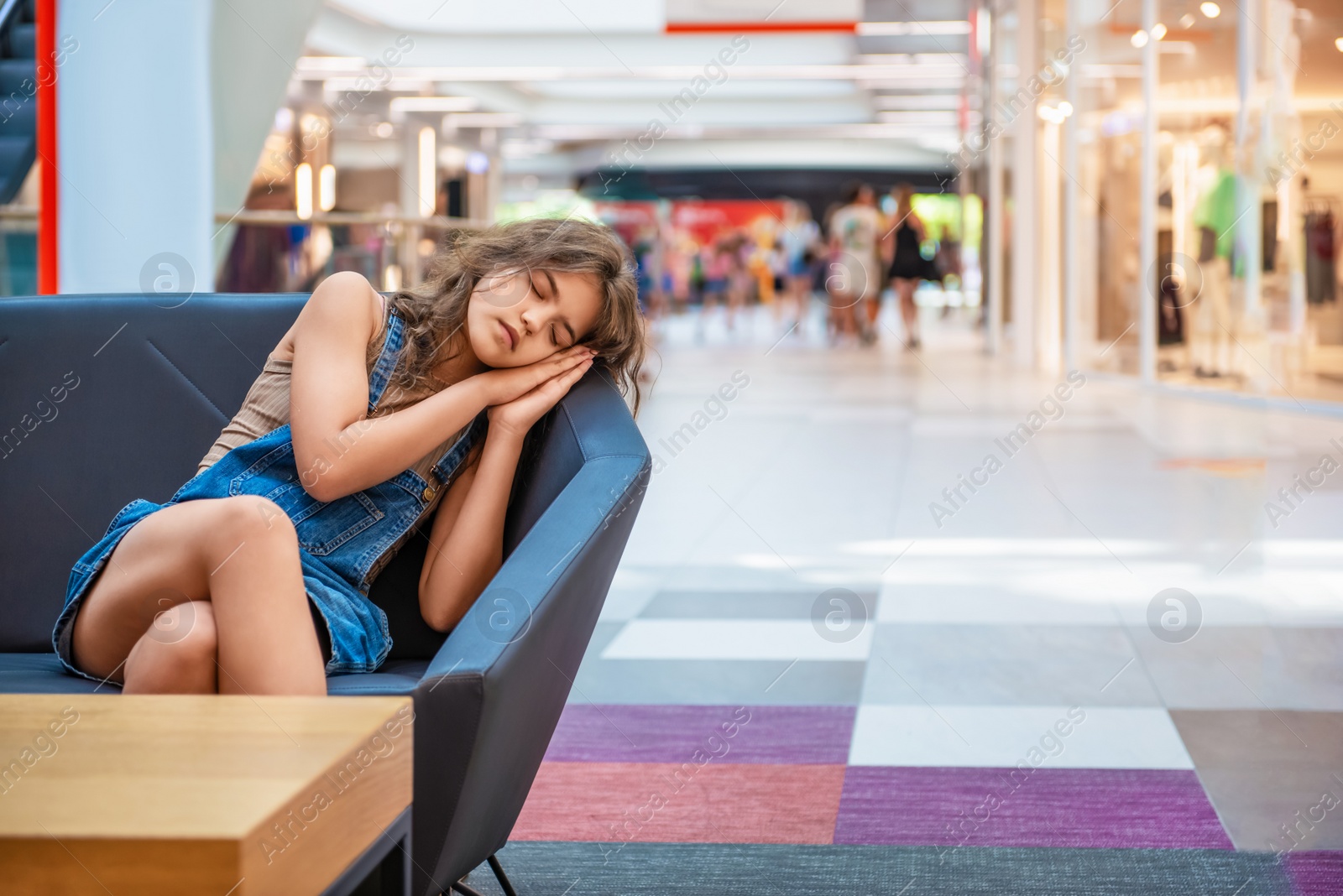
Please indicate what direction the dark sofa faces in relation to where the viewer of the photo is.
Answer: facing the viewer

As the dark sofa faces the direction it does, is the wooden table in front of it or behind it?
in front
